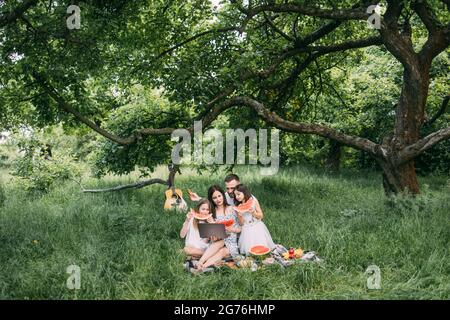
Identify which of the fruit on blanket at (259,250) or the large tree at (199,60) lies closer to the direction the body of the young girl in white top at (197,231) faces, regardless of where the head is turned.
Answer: the fruit on blanket

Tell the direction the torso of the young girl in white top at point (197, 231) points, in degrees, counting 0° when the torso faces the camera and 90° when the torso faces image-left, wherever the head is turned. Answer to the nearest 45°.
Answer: approximately 315°

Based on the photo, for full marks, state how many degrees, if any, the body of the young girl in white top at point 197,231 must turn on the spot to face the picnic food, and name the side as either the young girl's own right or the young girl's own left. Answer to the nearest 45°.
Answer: approximately 45° to the young girl's own left
